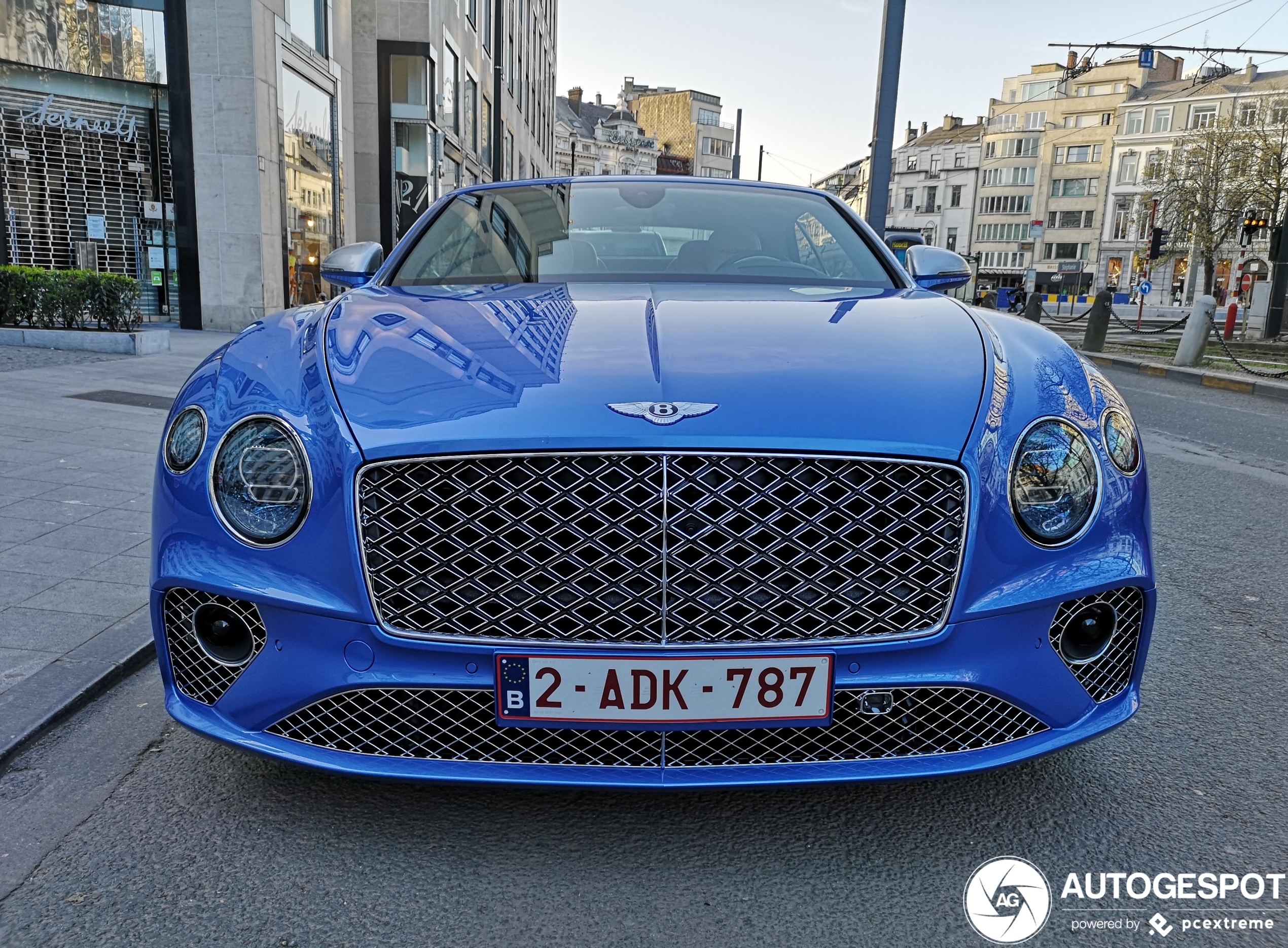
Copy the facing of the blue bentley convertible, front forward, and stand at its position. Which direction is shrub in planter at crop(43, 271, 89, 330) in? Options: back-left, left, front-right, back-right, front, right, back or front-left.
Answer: back-right

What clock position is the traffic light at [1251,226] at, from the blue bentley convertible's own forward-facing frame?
The traffic light is roughly at 7 o'clock from the blue bentley convertible.

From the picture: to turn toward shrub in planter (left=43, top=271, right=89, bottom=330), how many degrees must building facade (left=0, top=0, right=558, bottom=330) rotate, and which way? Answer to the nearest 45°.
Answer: approximately 45° to its right

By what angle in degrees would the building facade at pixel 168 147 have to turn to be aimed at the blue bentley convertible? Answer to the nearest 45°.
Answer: approximately 45° to its right

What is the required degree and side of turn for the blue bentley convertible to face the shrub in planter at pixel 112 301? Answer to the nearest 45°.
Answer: approximately 135° to its right

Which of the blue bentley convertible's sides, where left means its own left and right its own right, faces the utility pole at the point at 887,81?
back

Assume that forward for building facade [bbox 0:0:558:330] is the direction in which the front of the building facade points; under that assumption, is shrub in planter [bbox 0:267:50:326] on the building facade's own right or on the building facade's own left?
on the building facade's own right

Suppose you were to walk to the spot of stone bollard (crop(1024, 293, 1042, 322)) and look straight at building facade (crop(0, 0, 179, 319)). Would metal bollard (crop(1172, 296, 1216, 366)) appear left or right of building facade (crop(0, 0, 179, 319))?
left

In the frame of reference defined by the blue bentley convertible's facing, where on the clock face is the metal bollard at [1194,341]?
The metal bollard is roughly at 7 o'clock from the blue bentley convertible.

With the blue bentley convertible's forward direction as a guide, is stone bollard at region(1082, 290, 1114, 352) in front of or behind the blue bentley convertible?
behind

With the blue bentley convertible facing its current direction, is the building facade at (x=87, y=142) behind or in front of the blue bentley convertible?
behind

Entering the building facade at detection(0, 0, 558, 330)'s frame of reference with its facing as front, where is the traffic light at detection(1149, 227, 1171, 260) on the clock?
The traffic light is roughly at 10 o'clock from the building facade.
